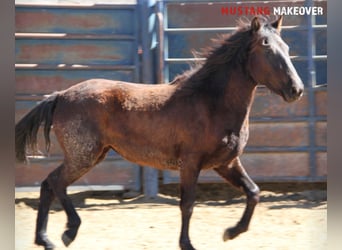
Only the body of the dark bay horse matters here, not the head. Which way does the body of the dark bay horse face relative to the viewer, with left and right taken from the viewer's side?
facing to the right of the viewer

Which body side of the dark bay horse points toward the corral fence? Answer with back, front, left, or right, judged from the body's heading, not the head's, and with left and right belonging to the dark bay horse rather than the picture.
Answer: left

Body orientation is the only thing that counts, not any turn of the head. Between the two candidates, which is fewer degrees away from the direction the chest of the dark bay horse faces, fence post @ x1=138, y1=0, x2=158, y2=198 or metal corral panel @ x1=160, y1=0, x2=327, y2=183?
the metal corral panel

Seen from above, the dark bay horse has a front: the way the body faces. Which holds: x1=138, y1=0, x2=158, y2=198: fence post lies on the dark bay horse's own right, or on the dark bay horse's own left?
on the dark bay horse's own left

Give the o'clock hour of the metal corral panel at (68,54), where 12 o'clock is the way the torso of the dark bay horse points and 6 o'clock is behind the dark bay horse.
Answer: The metal corral panel is roughly at 8 o'clock from the dark bay horse.
